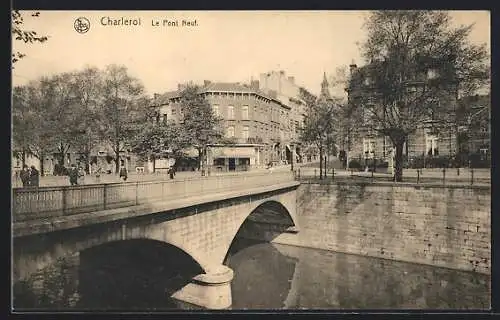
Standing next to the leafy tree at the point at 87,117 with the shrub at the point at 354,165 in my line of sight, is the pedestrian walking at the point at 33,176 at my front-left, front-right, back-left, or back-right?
back-right

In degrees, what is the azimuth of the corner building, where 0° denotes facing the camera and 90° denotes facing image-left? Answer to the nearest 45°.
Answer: approximately 0°

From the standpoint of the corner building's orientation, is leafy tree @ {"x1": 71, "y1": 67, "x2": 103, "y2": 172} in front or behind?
in front
